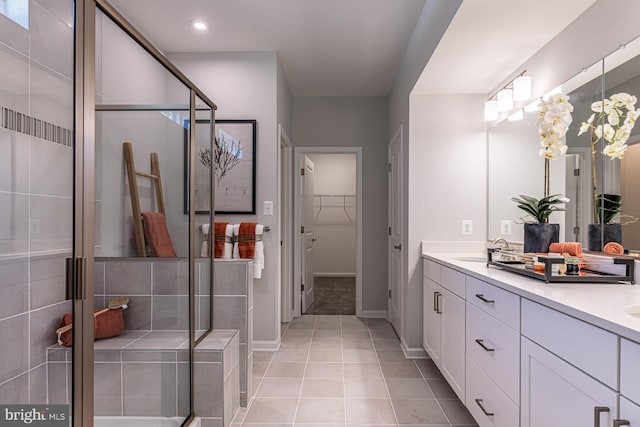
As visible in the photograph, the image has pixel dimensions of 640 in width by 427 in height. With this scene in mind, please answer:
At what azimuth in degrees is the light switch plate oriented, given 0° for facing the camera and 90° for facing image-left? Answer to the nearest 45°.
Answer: approximately 0°

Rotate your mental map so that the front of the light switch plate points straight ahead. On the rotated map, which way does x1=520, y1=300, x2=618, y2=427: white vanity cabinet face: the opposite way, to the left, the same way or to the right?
to the right

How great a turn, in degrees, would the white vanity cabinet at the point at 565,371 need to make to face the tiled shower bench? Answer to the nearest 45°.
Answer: approximately 45° to its right

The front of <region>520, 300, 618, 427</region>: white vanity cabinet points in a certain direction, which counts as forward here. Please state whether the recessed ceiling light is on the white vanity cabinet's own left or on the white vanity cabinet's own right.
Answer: on the white vanity cabinet's own right

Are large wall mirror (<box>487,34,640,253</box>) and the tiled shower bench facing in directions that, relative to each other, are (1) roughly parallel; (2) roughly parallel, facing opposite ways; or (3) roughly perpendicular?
roughly perpendicular

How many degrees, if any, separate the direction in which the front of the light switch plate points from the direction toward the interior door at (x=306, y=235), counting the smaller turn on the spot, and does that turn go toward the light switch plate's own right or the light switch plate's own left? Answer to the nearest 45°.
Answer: approximately 180°

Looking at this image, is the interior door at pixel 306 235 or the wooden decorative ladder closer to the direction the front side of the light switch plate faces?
the wooden decorative ladder

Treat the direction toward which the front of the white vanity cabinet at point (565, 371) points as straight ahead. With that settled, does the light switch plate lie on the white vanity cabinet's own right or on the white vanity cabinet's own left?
on the white vanity cabinet's own right

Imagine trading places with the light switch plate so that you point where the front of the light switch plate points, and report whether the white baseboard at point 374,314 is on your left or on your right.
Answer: on your left

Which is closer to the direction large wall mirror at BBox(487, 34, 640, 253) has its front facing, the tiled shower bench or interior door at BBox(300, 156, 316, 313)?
the tiled shower bench
